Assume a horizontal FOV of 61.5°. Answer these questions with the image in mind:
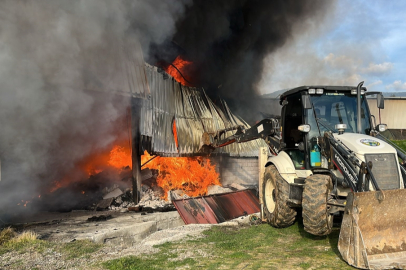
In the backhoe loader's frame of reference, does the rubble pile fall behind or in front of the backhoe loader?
behind

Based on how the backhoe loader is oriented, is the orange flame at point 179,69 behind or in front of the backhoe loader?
behind

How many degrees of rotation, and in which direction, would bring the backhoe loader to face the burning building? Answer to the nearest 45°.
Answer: approximately 180°

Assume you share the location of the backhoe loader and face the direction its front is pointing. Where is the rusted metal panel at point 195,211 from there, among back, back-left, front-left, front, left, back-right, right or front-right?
back

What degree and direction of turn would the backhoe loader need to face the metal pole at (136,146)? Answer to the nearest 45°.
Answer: approximately 180°

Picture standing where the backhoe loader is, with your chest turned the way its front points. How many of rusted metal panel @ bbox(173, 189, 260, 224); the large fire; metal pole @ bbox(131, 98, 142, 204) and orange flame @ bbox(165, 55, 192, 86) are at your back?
4

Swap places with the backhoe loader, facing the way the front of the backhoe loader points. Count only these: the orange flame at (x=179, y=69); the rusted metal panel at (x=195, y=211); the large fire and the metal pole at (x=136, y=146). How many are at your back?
4

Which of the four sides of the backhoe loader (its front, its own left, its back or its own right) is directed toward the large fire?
back

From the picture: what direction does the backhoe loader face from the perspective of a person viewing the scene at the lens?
facing the viewer and to the right of the viewer
